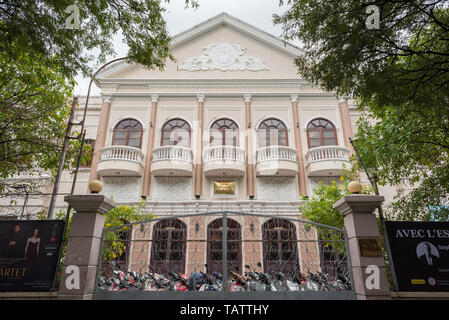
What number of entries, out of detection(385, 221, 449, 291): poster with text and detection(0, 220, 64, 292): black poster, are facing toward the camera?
2

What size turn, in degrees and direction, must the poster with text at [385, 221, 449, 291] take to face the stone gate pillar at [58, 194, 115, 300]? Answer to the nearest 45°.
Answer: approximately 45° to its right

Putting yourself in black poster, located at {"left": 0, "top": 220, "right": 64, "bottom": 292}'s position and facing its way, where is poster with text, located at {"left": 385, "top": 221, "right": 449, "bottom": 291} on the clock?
The poster with text is roughly at 10 o'clock from the black poster.

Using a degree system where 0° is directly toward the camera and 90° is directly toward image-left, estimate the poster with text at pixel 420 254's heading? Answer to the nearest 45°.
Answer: approximately 0°

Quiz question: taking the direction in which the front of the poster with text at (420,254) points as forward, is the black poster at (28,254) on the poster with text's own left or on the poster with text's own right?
on the poster with text's own right

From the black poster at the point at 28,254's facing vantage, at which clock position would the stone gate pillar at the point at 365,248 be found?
The stone gate pillar is roughly at 10 o'clock from the black poster.

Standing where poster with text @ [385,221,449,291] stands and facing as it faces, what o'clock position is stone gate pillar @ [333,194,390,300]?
The stone gate pillar is roughly at 2 o'clock from the poster with text.
